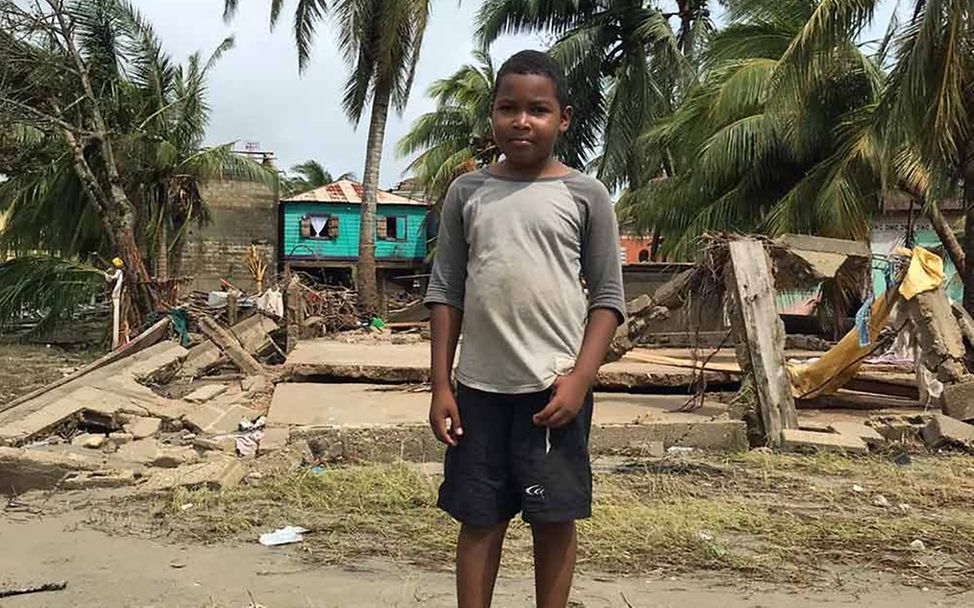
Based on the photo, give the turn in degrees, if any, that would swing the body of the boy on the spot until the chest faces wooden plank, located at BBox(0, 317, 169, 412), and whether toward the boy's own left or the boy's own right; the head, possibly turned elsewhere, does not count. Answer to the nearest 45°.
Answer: approximately 135° to the boy's own right

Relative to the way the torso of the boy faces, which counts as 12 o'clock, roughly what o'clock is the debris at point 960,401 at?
The debris is roughly at 7 o'clock from the boy.

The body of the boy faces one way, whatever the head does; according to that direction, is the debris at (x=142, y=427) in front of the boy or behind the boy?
behind

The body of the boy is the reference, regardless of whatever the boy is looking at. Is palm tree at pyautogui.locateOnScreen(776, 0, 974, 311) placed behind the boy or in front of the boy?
behind

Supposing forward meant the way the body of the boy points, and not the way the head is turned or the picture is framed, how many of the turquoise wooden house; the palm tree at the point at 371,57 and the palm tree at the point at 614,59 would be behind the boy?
3

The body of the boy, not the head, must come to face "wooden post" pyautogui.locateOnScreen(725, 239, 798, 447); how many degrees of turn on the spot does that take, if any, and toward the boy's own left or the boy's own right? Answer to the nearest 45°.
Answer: approximately 180°

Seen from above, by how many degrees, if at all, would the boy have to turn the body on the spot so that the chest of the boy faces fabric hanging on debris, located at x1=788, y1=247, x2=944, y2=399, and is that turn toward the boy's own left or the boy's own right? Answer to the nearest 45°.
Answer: approximately 135° to the boy's own left

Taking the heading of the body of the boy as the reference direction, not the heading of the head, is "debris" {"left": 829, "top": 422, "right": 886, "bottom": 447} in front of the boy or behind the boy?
behind

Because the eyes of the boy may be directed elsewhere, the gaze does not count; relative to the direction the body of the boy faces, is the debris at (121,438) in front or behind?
behind

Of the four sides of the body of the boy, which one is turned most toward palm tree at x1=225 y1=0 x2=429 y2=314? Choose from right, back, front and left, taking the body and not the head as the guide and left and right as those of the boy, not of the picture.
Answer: back

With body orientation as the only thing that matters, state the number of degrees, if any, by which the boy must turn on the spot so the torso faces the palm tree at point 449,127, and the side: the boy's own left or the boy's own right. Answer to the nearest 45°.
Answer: approximately 180°

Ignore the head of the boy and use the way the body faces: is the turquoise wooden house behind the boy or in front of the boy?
behind

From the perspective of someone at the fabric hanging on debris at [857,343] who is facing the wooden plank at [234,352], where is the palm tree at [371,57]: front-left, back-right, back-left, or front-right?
front-right

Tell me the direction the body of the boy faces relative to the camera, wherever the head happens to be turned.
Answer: toward the camera

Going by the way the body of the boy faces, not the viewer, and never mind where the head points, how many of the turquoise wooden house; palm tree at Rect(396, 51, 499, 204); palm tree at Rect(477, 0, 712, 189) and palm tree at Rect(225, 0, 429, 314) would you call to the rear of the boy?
4
